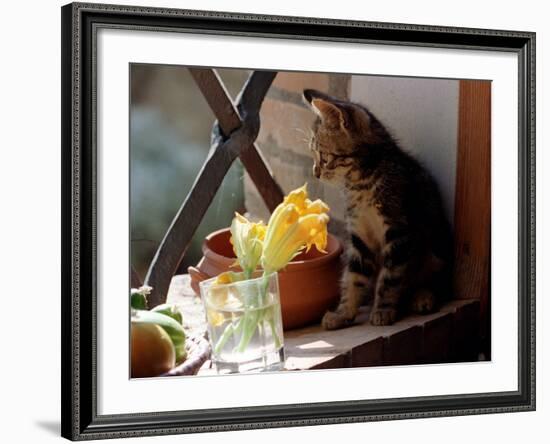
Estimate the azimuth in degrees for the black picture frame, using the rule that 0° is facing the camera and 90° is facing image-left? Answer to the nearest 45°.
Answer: approximately 315°
